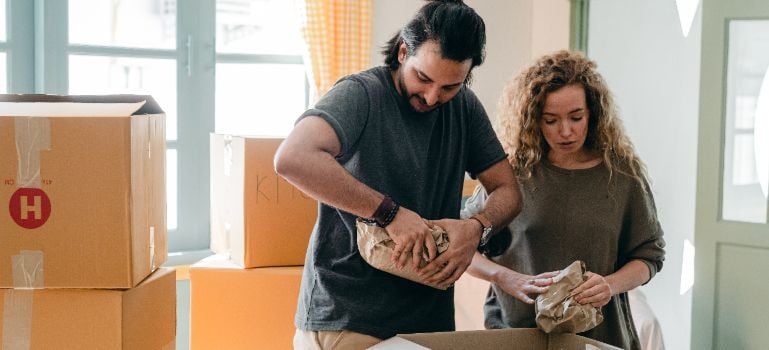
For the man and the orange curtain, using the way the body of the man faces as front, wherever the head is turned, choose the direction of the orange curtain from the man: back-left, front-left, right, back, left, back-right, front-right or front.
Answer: back-left

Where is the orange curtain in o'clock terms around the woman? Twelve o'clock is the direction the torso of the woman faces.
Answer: The orange curtain is roughly at 5 o'clock from the woman.

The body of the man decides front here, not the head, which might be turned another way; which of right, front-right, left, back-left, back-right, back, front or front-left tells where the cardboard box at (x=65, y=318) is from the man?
back-right

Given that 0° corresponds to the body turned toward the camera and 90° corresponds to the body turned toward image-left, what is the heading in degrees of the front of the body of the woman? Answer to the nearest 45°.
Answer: approximately 0°

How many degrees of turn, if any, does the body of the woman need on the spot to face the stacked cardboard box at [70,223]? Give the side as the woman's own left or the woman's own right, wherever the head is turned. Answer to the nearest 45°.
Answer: approximately 45° to the woman's own right

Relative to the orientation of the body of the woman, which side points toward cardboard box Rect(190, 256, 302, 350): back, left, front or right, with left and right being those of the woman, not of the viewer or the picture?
right

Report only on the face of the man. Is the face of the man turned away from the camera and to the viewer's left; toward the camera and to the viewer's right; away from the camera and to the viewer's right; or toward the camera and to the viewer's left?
toward the camera and to the viewer's right

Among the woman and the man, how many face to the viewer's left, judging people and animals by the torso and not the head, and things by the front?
0

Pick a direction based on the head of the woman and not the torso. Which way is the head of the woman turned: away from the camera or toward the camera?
toward the camera
